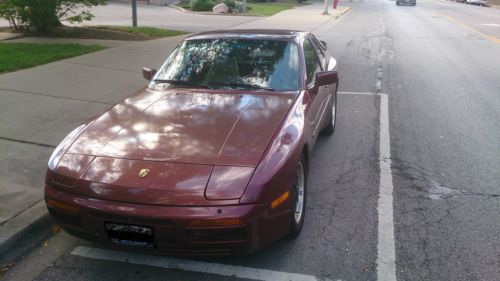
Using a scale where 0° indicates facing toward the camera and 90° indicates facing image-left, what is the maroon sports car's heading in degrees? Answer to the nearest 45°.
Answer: approximately 45°

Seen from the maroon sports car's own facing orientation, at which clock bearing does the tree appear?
The tree is roughly at 4 o'clock from the maroon sports car.

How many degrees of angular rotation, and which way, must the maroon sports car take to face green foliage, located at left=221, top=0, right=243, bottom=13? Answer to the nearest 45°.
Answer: approximately 135° to its right

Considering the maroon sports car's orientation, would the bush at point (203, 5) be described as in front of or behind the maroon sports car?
behind
